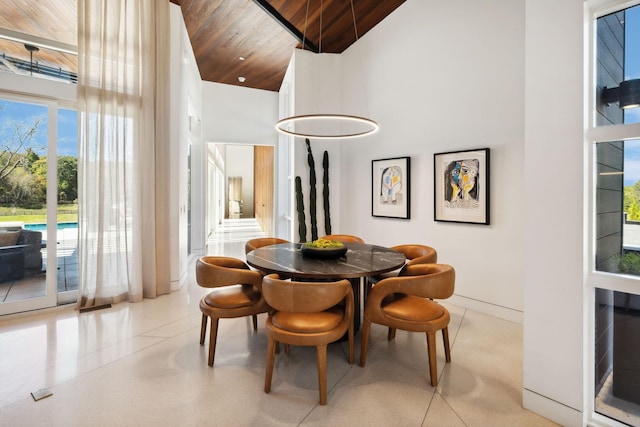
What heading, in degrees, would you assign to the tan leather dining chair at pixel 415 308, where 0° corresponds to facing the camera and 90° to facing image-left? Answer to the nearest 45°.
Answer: approximately 135°

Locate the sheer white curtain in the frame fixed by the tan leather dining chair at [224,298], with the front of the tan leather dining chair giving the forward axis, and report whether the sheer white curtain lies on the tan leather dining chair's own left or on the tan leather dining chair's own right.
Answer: on the tan leather dining chair's own left

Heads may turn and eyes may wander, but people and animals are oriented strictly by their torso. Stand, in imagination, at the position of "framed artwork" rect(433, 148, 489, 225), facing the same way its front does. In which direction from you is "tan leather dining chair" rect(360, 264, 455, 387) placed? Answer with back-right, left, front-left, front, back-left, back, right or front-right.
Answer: front-left

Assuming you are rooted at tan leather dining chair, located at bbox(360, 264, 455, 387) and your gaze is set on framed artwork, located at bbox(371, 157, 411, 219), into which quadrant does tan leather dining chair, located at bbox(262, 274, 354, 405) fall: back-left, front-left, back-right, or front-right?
back-left

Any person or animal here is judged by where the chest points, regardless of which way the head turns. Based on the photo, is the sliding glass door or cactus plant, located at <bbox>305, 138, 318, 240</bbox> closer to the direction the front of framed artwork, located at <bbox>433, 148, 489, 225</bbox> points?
the sliding glass door

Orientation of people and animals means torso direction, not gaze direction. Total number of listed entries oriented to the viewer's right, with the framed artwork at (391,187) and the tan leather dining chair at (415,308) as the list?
0

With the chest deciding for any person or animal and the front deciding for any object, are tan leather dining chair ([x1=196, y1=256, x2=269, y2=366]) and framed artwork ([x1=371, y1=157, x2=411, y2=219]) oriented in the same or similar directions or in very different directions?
very different directions

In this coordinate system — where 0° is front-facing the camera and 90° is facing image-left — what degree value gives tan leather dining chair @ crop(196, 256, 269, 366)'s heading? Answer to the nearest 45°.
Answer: approximately 225°

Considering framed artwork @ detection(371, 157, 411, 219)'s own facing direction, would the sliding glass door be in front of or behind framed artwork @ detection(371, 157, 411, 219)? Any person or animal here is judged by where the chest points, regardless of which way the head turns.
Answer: in front

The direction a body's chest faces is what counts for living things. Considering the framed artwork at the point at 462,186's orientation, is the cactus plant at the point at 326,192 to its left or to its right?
on its right

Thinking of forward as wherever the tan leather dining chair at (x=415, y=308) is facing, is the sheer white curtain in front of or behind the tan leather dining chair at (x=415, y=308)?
in front

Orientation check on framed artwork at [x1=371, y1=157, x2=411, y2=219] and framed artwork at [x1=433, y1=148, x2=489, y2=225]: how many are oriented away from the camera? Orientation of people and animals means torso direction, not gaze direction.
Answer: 0

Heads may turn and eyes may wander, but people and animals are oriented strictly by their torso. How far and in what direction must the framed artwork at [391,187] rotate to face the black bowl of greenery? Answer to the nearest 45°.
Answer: approximately 45° to its left

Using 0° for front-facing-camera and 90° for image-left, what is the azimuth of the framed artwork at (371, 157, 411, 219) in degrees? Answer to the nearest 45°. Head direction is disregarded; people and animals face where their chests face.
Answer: approximately 45°

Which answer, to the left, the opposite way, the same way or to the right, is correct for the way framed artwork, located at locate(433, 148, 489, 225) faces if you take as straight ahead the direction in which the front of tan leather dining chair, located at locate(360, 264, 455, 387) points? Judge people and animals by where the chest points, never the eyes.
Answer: to the left
